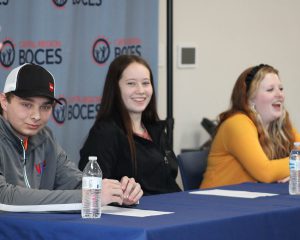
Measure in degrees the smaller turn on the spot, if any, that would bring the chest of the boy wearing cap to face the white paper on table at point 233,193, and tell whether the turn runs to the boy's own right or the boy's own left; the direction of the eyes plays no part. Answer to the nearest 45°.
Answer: approximately 45° to the boy's own left

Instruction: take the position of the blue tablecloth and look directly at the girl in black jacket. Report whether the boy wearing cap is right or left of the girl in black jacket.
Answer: left

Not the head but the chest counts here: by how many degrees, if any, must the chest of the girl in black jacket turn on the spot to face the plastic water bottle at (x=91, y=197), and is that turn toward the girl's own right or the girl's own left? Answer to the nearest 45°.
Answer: approximately 45° to the girl's own right

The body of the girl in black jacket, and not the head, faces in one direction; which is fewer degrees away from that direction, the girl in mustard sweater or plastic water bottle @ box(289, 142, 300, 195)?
the plastic water bottle

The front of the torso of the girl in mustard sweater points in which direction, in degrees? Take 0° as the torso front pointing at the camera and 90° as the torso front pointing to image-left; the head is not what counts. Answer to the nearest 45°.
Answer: approximately 315°

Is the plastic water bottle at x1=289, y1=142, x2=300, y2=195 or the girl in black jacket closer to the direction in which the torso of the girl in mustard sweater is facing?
the plastic water bottle

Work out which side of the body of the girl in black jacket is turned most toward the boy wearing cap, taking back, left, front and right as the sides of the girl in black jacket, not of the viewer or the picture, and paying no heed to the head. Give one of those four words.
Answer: right
